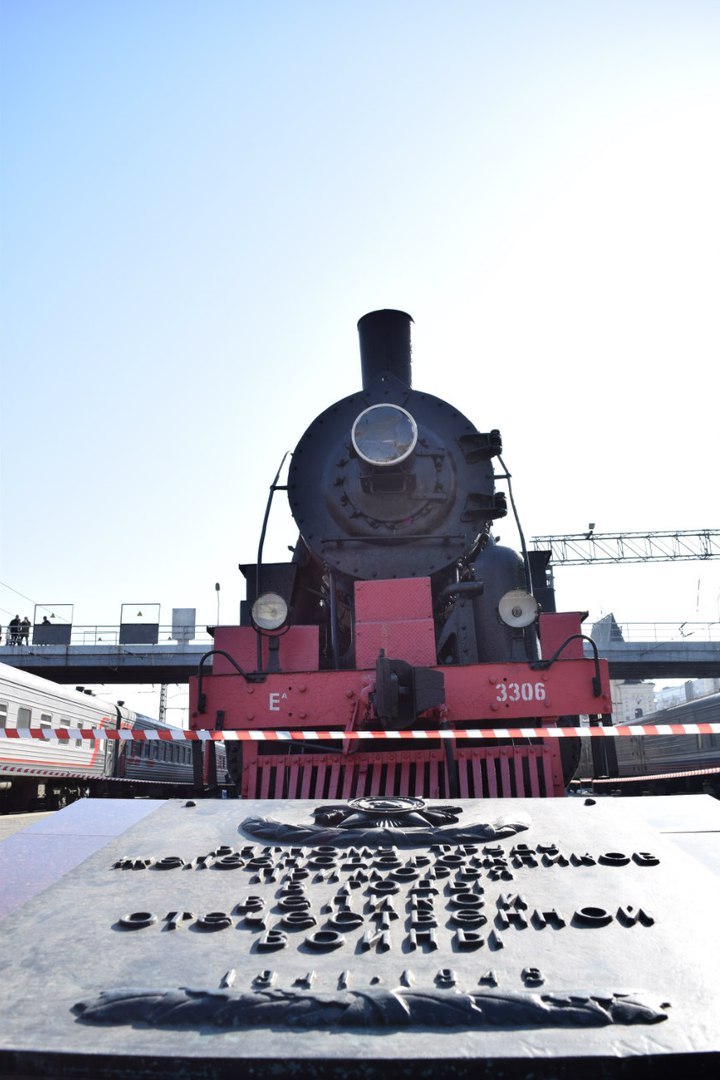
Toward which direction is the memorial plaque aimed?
toward the camera

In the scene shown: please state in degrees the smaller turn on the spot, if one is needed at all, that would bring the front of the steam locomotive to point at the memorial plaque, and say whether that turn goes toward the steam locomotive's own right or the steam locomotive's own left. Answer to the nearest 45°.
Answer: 0° — it already faces it

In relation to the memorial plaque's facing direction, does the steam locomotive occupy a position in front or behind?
behind

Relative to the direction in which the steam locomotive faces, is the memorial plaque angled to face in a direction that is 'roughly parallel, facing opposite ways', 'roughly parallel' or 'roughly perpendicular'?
roughly parallel

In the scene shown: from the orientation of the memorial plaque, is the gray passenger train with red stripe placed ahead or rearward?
rearward

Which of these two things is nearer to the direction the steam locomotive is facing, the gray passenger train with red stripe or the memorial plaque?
the memorial plaque

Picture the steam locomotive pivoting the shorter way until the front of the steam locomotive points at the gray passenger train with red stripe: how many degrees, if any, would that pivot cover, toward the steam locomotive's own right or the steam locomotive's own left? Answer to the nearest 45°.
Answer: approximately 135° to the steam locomotive's own right

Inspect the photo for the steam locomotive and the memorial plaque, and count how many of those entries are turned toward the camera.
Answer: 2
